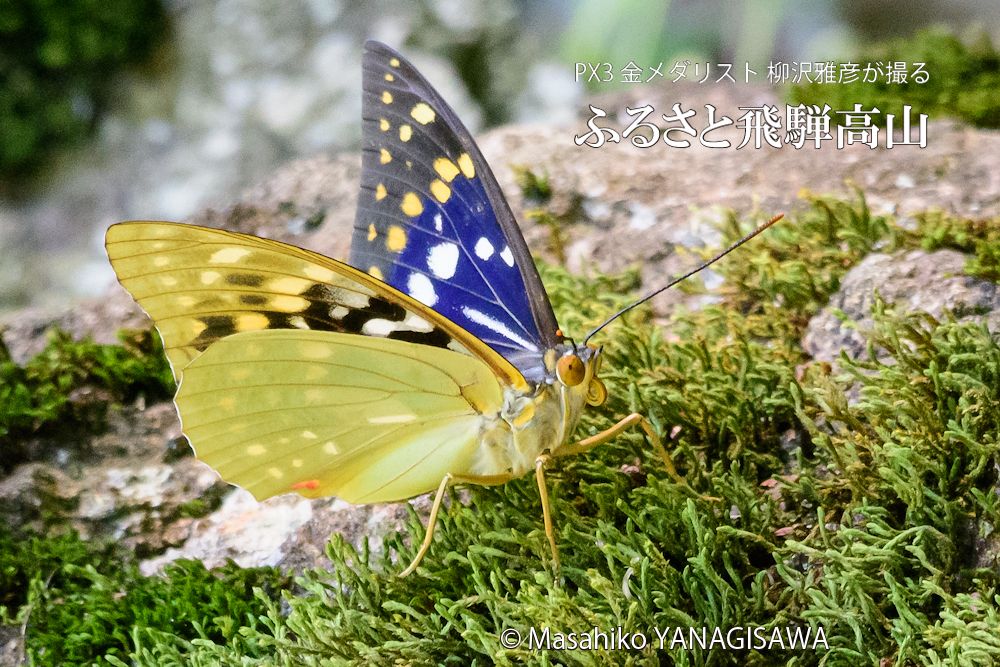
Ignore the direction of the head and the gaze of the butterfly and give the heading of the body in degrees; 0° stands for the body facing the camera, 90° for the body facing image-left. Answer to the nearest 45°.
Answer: approximately 270°
